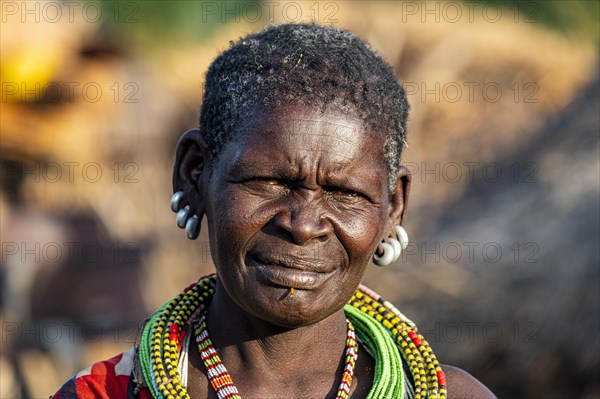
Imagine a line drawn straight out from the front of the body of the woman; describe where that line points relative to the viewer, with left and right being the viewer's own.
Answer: facing the viewer
